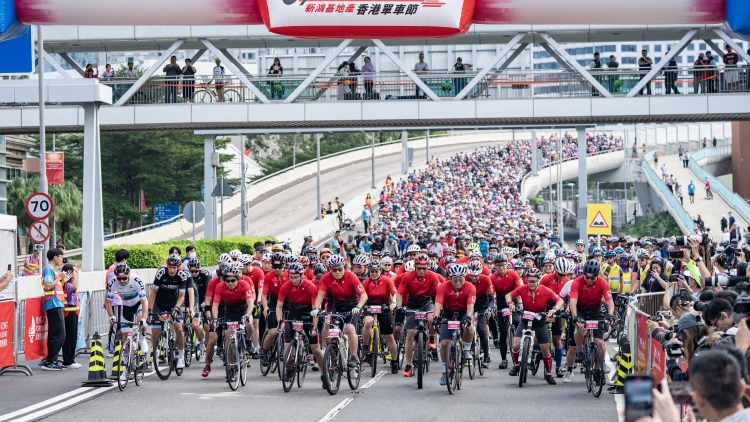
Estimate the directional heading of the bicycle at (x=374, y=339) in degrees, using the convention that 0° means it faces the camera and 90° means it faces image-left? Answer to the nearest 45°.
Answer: approximately 0°

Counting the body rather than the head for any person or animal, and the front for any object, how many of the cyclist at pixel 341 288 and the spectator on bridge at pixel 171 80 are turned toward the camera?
2

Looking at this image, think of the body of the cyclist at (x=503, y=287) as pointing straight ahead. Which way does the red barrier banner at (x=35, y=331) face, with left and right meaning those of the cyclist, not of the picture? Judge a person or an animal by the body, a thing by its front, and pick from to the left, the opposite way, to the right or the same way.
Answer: to the left

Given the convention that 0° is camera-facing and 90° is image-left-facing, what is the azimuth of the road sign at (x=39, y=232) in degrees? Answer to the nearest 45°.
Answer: approximately 0°

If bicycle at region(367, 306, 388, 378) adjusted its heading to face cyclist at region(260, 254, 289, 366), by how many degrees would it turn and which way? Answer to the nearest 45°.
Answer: approximately 90° to its right
